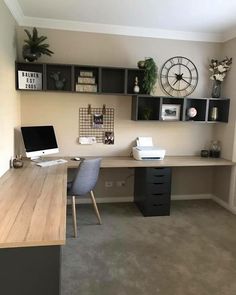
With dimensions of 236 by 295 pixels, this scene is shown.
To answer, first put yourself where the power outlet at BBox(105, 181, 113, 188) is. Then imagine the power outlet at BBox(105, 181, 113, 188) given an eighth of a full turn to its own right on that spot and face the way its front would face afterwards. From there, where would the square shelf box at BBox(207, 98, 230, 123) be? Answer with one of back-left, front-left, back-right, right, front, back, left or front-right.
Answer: back-left

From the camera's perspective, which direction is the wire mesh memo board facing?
toward the camera

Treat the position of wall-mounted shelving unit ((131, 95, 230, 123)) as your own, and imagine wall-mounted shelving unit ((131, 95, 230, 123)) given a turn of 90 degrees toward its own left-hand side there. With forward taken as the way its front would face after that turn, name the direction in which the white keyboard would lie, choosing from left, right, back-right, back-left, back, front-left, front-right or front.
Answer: back-right

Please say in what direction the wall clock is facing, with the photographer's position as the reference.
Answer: facing the viewer

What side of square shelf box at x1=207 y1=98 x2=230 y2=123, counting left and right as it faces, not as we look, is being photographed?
front

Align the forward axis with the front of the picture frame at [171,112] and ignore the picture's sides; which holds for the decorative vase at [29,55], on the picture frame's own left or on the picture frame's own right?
on the picture frame's own right

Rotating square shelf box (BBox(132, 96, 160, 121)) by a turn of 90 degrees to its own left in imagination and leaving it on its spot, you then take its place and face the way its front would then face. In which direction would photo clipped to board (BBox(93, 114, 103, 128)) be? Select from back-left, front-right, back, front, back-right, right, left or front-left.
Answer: back

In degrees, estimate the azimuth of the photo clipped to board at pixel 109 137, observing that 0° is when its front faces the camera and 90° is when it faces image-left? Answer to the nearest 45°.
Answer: approximately 0°

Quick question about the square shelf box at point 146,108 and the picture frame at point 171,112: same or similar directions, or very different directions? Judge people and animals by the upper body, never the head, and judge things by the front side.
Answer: same or similar directions

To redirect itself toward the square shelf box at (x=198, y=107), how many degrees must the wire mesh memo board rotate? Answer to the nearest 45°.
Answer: approximately 90° to its left

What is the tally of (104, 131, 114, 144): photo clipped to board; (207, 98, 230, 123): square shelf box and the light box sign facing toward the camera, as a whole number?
3

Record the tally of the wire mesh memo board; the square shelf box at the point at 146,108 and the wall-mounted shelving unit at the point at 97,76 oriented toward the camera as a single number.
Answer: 3

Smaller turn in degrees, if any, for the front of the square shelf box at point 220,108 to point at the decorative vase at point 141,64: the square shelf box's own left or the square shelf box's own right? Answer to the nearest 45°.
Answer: approximately 45° to the square shelf box's own right

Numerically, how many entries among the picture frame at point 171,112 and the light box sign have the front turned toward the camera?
2

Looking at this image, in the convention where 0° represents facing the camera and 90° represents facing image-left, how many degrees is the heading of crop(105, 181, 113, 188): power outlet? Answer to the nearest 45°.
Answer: approximately 0°

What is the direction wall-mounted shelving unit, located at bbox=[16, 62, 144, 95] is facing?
toward the camera
